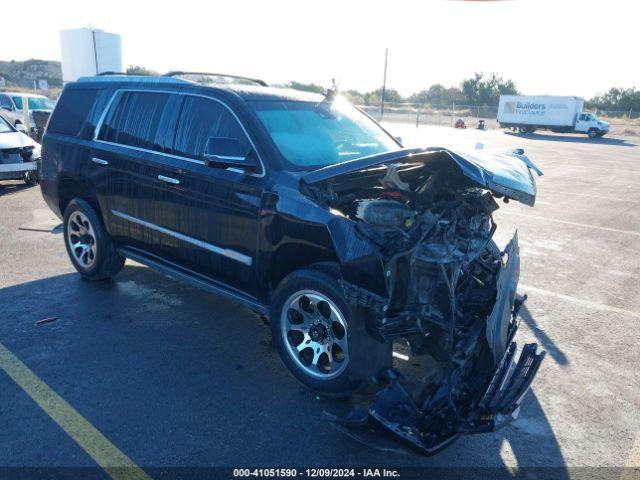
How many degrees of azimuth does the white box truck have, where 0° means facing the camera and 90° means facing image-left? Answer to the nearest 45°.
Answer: approximately 270°

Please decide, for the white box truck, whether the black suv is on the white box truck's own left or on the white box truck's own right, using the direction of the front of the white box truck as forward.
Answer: on the white box truck's own right

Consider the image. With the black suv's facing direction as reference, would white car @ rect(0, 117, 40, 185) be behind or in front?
behind

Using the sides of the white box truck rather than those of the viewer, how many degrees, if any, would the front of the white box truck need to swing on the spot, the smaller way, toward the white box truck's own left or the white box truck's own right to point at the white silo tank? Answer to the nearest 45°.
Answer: approximately 135° to the white box truck's own right

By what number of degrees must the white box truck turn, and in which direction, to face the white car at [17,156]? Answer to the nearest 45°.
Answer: approximately 90° to its right

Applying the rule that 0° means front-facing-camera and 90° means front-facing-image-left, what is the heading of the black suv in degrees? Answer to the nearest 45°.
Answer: approximately 315°

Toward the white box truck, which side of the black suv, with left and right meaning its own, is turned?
left
